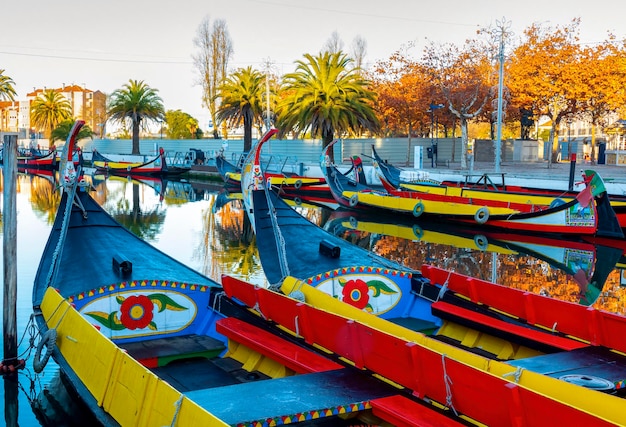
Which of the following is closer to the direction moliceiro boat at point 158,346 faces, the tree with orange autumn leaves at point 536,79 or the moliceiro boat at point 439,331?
the tree with orange autumn leaves

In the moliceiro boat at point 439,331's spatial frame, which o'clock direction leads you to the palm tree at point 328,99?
The palm tree is roughly at 1 o'clock from the moliceiro boat.

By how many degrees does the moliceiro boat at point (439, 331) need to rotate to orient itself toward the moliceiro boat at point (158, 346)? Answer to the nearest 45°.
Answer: approximately 45° to its left

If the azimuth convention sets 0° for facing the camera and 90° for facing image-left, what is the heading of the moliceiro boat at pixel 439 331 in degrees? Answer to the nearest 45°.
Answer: approximately 135°

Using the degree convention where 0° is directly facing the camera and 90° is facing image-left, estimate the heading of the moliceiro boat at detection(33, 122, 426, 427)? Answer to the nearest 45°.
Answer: approximately 135°

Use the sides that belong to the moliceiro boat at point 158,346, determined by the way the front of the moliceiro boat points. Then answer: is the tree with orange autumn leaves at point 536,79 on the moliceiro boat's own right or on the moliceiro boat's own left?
on the moliceiro boat's own right

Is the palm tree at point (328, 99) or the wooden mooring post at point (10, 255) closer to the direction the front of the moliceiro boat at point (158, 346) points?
the wooden mooring post

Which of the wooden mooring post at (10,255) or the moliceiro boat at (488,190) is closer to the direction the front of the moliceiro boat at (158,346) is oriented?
the wooden mooring post

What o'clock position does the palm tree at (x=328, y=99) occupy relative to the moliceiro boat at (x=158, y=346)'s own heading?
The palm tree is roughly at 2 o'clock from the moliceiro boat.

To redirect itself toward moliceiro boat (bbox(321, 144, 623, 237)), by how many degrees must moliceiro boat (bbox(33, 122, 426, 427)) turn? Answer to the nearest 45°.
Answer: approximately 90° to its right
